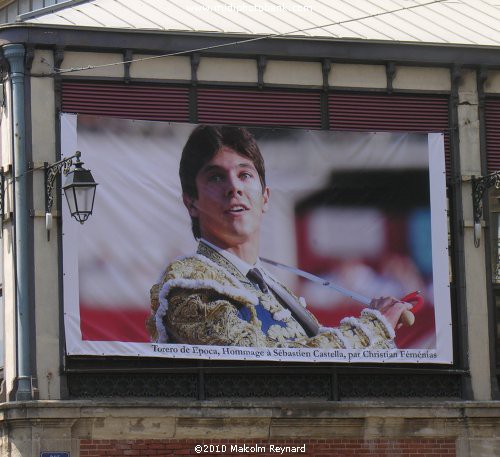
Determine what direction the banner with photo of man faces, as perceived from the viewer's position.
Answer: facing the viewer
